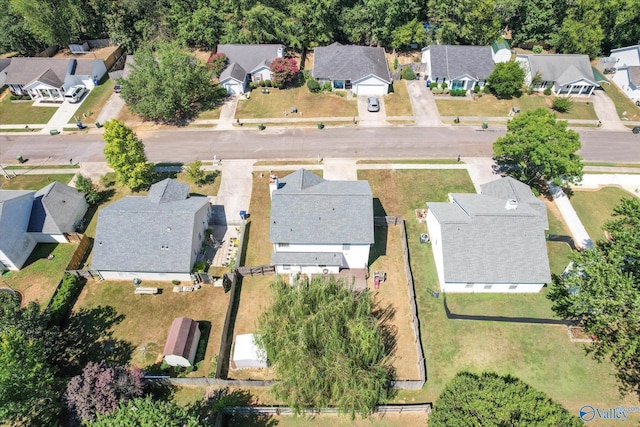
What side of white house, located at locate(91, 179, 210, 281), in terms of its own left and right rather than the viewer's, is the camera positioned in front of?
back

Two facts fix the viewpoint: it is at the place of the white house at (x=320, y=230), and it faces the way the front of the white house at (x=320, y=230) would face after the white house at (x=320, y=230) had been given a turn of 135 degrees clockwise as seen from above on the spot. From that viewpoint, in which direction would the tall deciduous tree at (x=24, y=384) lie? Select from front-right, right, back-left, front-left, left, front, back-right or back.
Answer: right

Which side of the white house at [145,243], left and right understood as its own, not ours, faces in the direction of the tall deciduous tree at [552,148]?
right

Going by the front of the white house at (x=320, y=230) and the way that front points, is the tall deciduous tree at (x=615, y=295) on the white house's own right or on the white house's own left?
on the white house's own right

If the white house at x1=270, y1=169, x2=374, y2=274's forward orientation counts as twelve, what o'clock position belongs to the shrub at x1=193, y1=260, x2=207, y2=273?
The shrub is roughly at 9 o'clock from the white house.

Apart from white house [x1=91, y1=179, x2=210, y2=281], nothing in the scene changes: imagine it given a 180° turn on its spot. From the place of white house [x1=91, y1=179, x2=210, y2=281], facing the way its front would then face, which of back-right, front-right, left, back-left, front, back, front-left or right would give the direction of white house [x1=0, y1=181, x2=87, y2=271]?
back-right

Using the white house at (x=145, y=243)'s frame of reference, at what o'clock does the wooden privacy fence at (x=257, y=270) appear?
The wooden privacy fence is roughly at 4 o'clock from the white house.

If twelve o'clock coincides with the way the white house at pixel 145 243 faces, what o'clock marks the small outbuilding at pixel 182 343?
The small outbuilding is roughly at 6 o'clock from the white house.

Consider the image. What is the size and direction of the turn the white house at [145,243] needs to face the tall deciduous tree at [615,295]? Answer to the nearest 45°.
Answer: approximately 135° to its right

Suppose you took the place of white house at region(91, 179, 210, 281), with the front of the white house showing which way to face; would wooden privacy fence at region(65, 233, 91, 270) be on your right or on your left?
on your left

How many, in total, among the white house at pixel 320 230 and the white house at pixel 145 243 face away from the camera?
2

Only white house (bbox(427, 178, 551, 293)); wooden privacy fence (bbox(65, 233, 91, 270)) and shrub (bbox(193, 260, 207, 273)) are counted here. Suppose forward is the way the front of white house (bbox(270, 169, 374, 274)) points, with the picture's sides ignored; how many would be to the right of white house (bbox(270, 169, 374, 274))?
1

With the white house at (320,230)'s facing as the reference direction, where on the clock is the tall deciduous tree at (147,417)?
The tall deciduous tree is roughly at 7 o'clock from the white house.

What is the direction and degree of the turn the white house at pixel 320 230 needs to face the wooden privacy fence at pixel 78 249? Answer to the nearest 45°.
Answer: approximately 90° to its left

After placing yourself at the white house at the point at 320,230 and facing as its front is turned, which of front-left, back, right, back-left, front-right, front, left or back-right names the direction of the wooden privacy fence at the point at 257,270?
left

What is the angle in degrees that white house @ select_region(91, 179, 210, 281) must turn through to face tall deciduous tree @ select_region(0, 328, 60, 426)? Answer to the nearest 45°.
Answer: approximately 135° to its left

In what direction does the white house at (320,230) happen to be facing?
away from the camera
